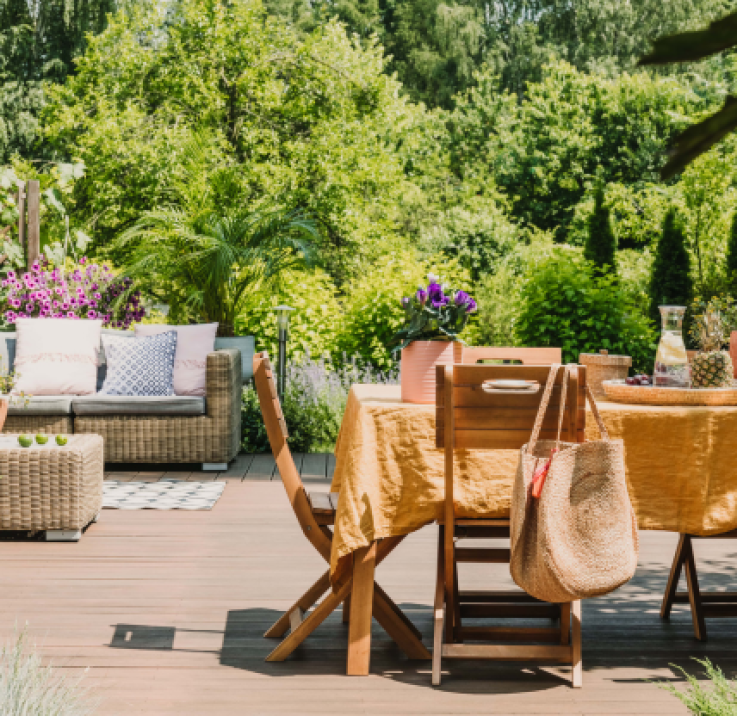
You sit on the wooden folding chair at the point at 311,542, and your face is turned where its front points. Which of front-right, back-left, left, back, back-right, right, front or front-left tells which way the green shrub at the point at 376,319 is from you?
left

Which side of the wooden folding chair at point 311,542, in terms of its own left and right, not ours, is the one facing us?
right

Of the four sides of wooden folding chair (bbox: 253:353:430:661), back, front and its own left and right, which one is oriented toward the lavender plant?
left

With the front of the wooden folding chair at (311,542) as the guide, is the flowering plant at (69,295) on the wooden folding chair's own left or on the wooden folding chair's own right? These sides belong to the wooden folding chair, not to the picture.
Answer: on the wooden folding chair's own left

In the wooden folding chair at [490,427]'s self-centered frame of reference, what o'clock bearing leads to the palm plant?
The palm plant is roughly at 11 o'clock from the wooden folding chair.

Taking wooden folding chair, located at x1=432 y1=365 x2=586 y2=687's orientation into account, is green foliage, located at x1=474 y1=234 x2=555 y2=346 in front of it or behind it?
in front

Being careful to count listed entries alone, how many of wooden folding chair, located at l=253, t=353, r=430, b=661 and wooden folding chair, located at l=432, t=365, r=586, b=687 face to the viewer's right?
1

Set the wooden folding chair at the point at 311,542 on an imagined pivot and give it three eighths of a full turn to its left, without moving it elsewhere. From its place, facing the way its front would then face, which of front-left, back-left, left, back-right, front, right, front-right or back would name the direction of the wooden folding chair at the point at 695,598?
back-right

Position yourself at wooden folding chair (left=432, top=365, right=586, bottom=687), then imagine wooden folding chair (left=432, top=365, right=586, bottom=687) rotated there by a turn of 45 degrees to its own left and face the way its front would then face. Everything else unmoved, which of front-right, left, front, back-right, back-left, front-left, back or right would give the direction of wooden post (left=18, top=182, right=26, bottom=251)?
front

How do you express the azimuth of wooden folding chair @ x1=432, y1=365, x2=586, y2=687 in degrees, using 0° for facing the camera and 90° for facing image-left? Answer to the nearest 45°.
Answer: approximately 180°

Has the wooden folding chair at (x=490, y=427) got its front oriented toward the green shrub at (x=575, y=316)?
yes

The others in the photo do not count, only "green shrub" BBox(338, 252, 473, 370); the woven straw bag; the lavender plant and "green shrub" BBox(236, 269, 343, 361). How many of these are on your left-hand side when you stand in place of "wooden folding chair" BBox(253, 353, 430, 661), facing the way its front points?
3

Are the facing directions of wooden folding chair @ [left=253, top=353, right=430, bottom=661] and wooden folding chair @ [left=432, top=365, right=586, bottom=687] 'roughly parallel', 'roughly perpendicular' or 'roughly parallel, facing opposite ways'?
roughly perpendicular

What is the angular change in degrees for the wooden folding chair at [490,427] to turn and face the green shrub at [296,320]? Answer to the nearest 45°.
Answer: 0° — it already faces it
